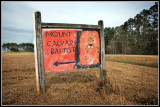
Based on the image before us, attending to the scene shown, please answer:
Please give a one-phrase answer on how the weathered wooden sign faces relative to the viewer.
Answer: facing the viewer and to the right of the viewer

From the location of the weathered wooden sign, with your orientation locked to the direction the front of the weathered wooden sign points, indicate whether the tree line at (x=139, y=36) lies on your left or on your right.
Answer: on your left
